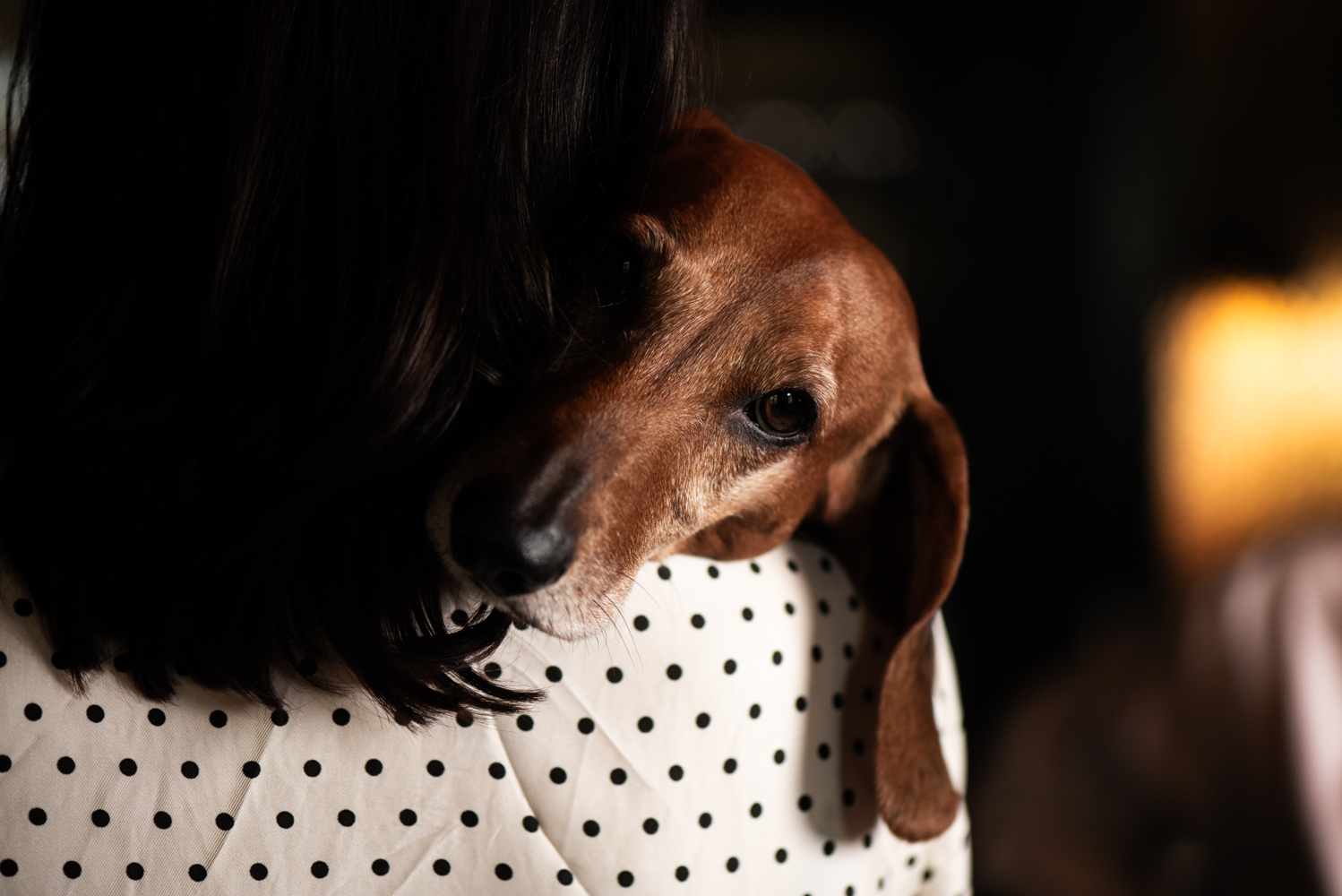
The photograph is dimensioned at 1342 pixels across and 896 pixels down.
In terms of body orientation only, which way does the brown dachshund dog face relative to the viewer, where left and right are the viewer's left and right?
facing the viewer and to the left of the viewer
